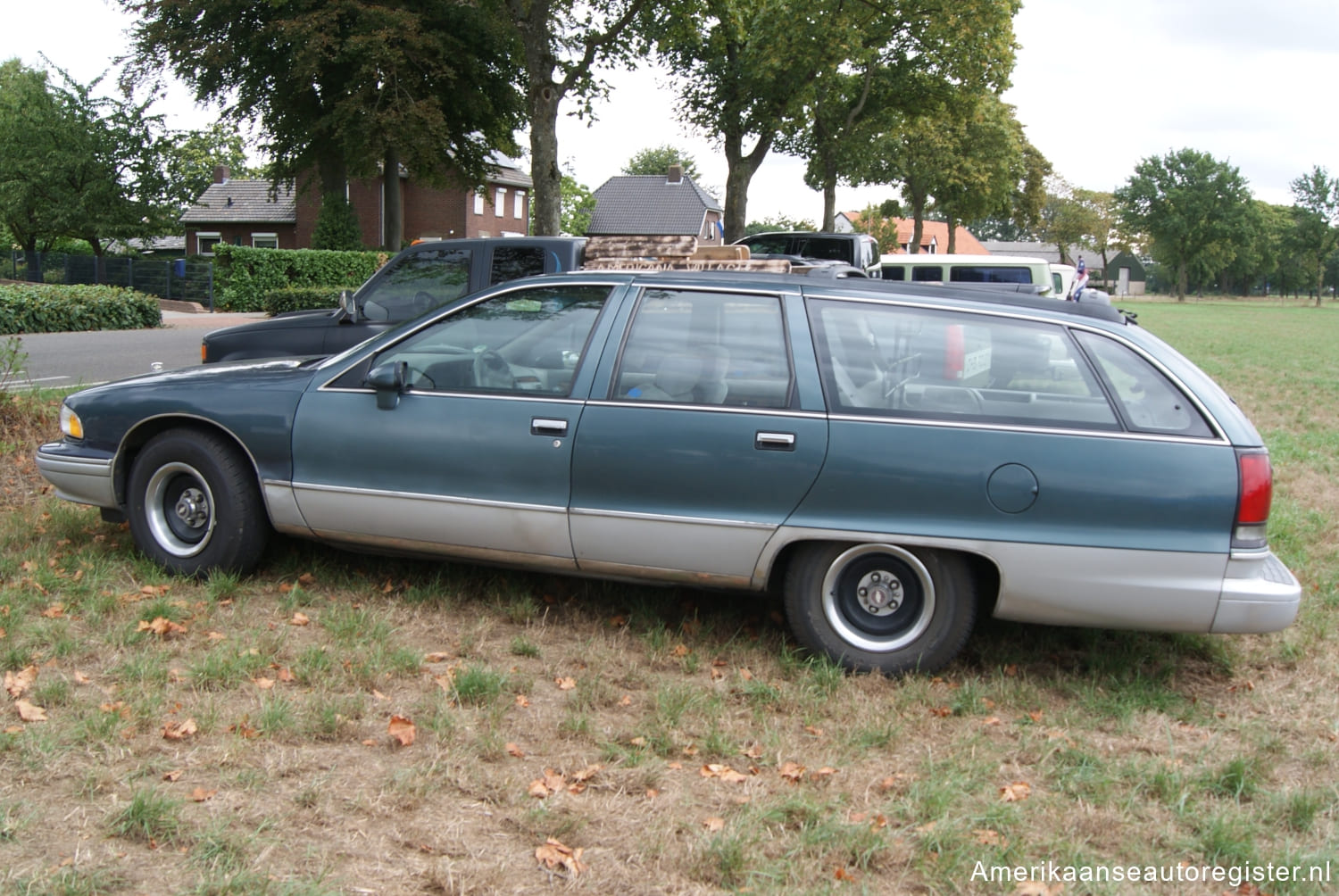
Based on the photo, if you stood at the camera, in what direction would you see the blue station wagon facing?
facing to the left of the viewer

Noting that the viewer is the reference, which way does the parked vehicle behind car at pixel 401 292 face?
facing to the left of the viewer

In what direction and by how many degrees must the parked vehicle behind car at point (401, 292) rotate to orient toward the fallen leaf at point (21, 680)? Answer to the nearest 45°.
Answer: approximately 90° to its left

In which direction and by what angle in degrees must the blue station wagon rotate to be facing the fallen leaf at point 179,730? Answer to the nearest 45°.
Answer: approximately 45° to its left

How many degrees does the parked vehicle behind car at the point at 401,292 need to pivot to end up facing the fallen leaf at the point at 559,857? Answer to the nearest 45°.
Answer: approximately 90° to its left
